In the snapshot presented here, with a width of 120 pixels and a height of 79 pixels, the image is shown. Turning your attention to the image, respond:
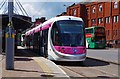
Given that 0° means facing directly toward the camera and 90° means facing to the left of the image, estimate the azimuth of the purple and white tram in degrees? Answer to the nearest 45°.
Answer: approximately 315°
